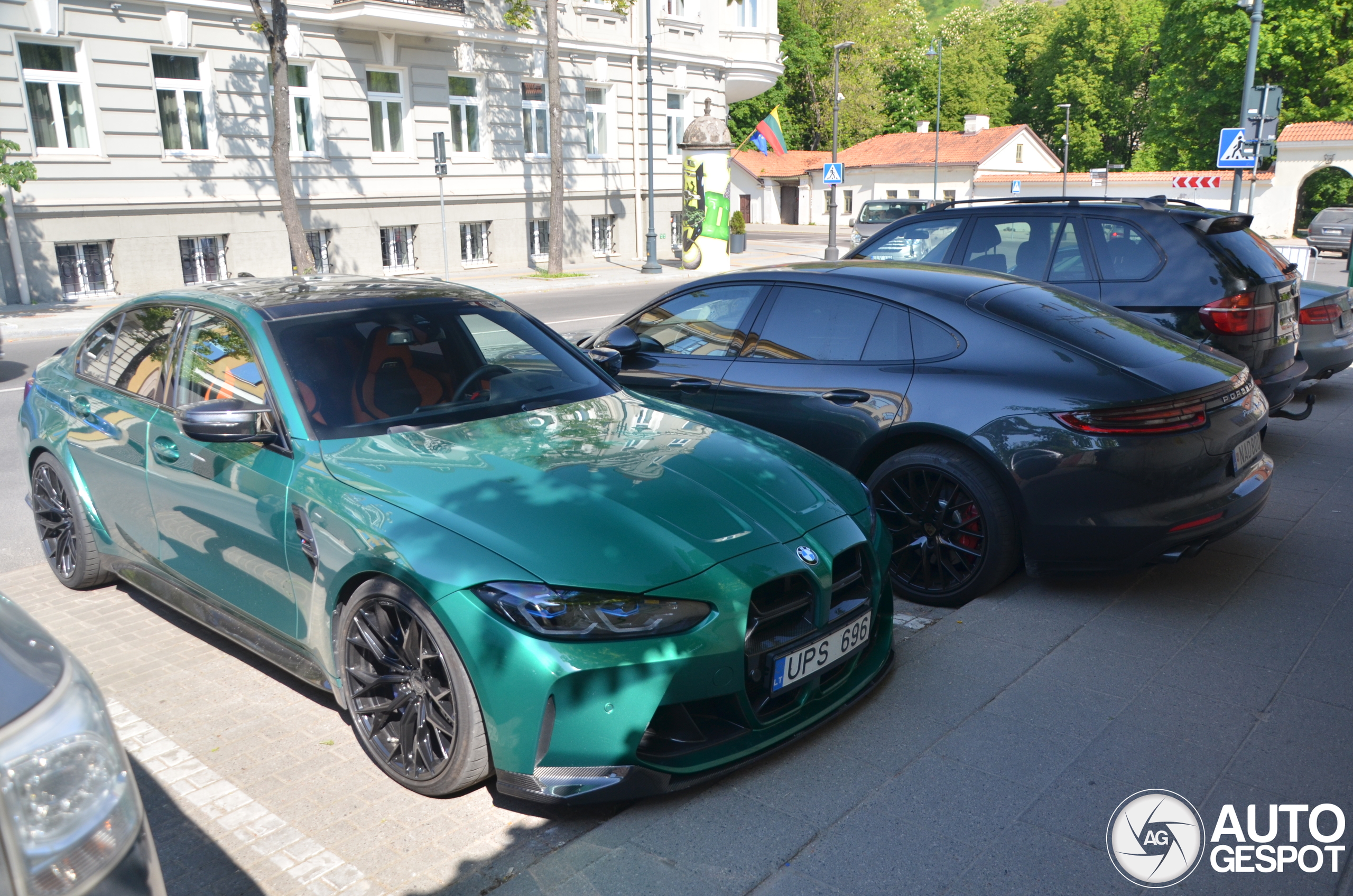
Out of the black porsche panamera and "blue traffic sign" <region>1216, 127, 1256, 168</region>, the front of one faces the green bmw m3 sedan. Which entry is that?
the blue traffic sign

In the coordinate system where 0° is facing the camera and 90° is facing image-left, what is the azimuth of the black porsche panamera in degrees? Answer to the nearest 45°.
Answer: approximately 135°

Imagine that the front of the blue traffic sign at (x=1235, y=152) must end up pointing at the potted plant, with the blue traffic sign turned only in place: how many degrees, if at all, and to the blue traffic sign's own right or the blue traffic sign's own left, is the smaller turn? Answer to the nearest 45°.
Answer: approximately 135° to the blue traffic sign's own right

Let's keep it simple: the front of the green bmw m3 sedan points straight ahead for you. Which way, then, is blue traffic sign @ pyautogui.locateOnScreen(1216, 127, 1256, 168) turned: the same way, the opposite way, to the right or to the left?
to the right

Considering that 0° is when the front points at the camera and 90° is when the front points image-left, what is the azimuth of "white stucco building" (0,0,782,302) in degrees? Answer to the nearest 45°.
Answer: approximately 315°

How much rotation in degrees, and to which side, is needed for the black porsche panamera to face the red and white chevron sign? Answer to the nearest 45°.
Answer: approximately 45° to its right

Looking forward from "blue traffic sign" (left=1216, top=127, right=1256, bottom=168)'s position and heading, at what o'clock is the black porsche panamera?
The black porsche panamera is roughly at 12 o'clock from the blue traffic sign.

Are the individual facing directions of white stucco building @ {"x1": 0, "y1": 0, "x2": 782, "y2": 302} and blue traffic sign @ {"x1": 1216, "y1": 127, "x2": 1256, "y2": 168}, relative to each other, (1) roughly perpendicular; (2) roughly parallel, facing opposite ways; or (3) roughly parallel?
roughly perpendicular

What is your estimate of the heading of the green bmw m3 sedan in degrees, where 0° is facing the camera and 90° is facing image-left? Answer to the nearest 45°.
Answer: approximately 315°

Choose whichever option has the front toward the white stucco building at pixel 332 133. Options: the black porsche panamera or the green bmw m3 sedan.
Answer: the black porsche panamera
